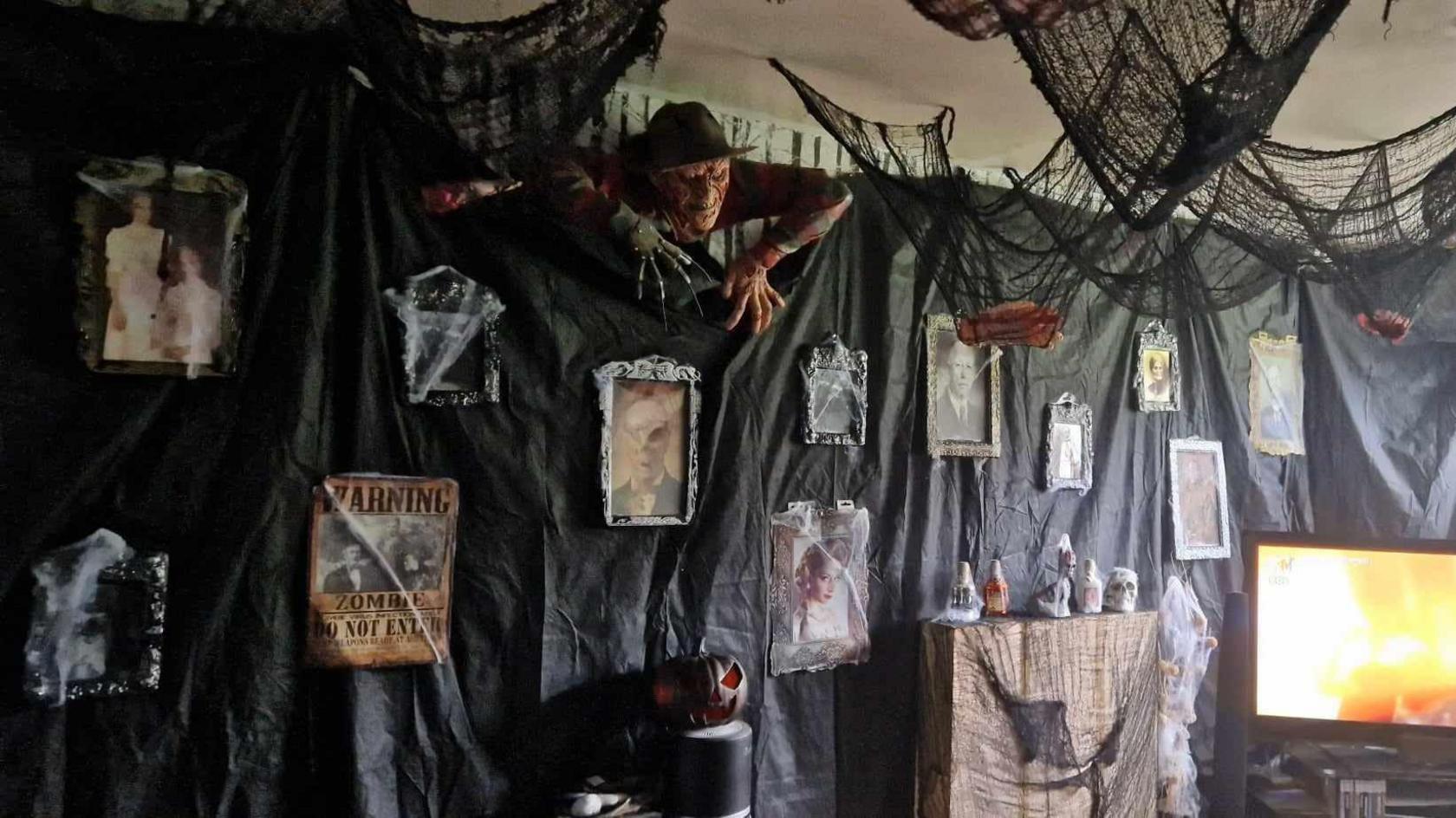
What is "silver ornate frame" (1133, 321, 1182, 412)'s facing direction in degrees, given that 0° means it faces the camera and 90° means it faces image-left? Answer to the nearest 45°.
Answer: approximately 0°

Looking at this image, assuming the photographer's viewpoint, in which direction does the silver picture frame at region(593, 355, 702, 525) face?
facing the viewer

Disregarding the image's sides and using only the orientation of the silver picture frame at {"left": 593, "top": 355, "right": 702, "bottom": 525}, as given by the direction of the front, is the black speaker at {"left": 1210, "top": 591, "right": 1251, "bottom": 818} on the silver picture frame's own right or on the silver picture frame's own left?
on the silver picture frame's own left
